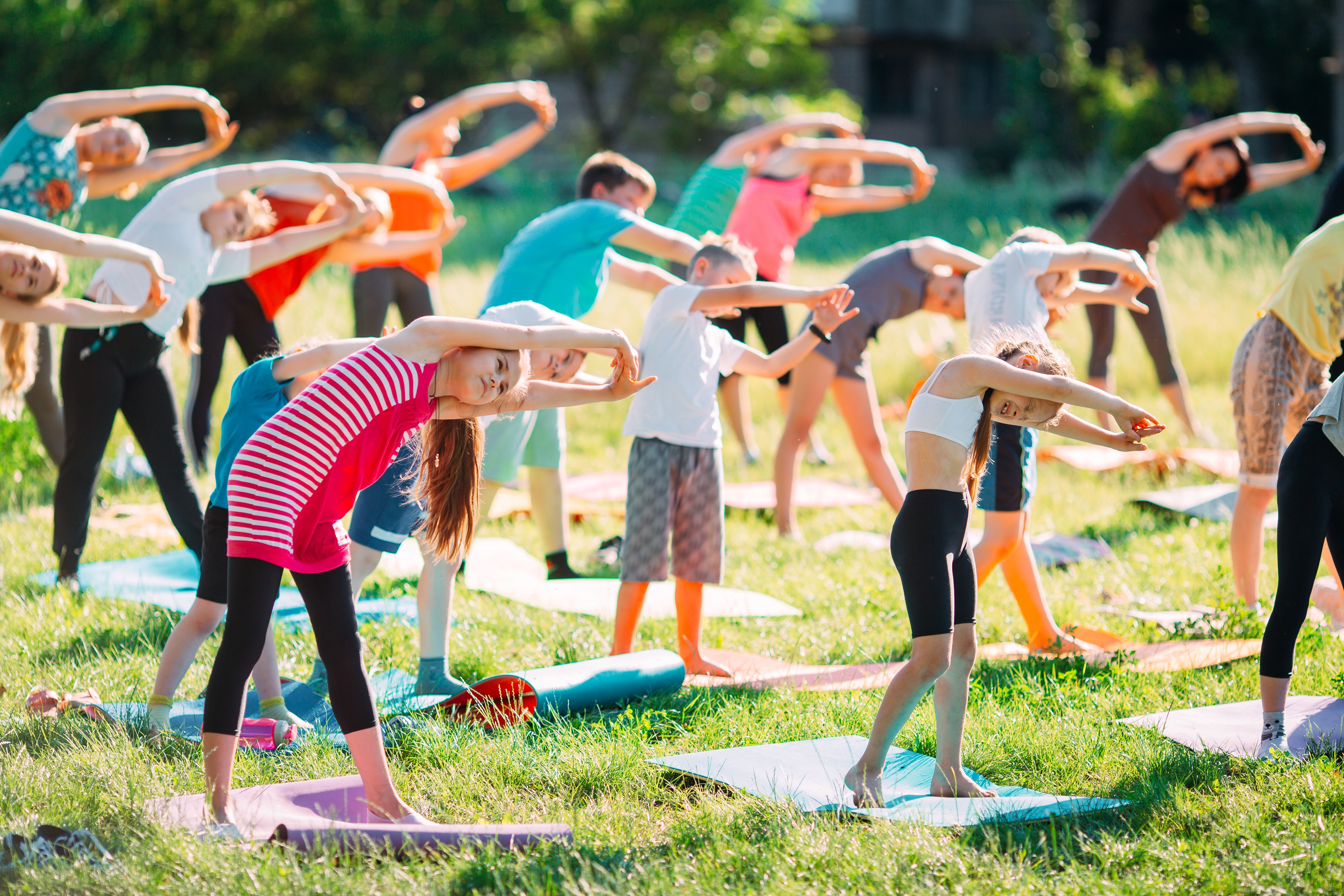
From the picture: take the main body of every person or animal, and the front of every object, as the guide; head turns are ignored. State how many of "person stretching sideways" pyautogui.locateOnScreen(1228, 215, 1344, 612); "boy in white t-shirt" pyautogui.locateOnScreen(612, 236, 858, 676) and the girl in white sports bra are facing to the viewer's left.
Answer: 0

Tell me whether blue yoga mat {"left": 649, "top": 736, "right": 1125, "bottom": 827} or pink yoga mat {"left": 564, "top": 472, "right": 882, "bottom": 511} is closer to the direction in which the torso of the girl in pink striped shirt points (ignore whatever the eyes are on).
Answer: the blue yoga mat

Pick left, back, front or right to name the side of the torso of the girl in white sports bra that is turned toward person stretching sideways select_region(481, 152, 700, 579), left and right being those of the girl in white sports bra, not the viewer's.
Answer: back

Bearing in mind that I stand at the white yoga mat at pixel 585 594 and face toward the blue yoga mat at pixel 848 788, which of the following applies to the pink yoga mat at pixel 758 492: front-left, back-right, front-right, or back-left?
back-left

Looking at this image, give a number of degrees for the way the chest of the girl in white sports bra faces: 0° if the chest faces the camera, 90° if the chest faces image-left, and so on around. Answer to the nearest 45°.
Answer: approximately 315°

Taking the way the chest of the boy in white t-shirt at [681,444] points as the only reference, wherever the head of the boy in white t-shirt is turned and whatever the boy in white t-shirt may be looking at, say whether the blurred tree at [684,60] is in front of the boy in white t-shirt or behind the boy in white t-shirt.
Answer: behind

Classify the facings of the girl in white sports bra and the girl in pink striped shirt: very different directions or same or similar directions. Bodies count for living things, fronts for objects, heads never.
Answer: same or similar directions

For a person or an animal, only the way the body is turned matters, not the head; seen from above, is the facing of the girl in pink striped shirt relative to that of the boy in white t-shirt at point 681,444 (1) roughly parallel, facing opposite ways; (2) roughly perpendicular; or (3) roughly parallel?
roughly parallel

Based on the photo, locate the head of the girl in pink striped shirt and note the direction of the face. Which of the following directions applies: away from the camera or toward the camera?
toward the camera

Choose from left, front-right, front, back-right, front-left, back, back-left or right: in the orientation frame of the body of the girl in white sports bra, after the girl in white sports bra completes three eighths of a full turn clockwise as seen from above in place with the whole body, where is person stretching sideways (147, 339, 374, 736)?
front

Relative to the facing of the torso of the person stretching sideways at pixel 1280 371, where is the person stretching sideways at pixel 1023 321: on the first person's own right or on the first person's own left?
on the first person's own right

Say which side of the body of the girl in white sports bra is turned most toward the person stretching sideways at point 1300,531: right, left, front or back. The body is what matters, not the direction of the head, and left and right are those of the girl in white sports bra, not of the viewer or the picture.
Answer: left
